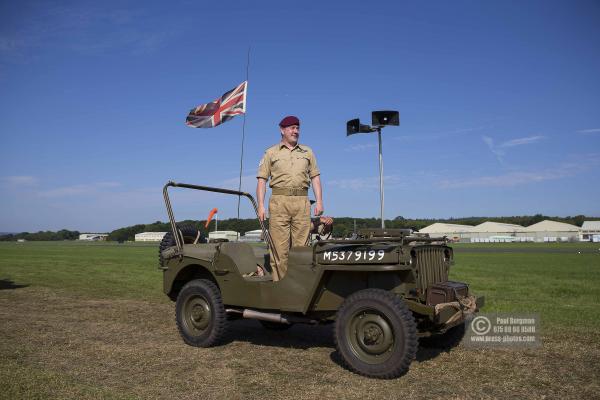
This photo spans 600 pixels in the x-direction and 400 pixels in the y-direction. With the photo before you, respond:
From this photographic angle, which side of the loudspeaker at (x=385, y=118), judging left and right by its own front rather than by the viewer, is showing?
front

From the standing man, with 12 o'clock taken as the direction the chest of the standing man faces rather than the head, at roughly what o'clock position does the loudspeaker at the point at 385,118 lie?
The loudspeaker is roughly at 7 o'clock from the standing man.

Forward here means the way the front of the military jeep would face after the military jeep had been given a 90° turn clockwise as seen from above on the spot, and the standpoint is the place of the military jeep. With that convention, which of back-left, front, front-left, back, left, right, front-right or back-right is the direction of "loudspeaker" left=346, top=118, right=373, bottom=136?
back-right

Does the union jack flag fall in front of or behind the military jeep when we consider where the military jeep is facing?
behind

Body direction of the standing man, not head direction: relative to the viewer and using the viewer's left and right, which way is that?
facing the viewer

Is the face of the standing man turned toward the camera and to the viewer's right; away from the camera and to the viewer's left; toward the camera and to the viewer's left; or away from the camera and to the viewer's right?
toward the camera and to the viewer's right

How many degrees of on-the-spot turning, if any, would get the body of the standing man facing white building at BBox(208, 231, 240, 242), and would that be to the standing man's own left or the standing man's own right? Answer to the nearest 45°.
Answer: approximately 135° to the standing man's own right

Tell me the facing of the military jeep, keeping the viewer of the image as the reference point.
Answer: facing the viewer and to the right of the viewer

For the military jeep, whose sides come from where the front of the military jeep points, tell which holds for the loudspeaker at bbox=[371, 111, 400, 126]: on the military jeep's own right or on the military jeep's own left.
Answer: on the military jeep's own left
